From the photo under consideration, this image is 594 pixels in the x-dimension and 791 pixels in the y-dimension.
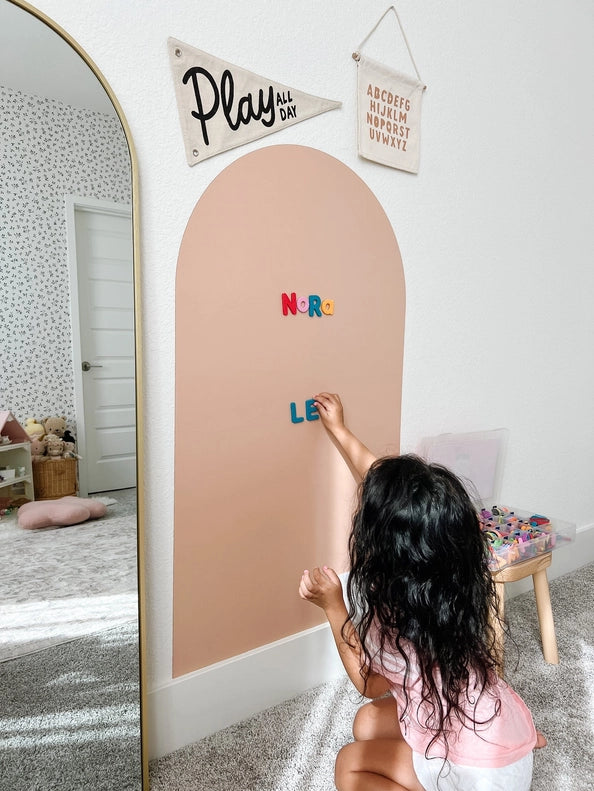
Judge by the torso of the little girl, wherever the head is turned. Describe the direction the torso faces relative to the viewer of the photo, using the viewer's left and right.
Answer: facing away from the viewer and to the left of the viewer

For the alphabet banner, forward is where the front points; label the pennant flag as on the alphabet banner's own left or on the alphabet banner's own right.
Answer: on the alphabet banner's own right

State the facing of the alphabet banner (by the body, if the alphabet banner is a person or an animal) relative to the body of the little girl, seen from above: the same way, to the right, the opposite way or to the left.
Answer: the opposite way

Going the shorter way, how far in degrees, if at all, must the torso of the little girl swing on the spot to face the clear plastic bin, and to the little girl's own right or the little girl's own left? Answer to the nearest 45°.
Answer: approximately 45° to the little girl's own right
